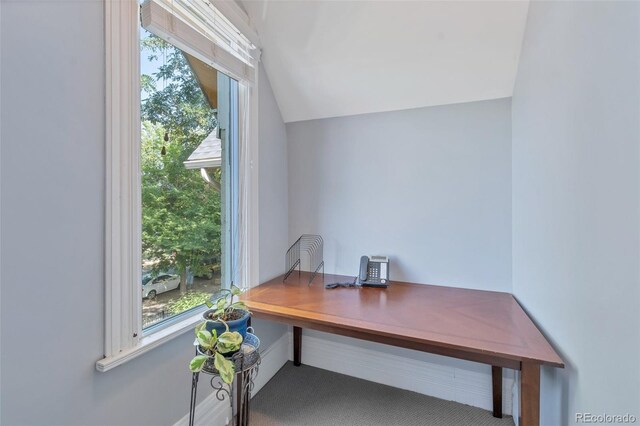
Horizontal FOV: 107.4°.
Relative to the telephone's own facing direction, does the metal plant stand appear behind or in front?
in front

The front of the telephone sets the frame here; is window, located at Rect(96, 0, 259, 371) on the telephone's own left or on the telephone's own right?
on the telephone's own right

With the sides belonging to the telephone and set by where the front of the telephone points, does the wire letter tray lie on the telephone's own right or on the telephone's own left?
on the telephone's own right

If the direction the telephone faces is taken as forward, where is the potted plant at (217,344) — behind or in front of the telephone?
in front

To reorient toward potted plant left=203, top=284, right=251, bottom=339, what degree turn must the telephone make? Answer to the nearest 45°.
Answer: approximately 45° to its right

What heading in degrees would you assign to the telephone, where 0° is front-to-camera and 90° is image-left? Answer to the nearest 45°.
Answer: approximately 0°
